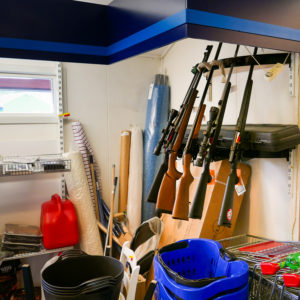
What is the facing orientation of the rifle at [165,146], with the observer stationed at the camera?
facing to the right of the viewer

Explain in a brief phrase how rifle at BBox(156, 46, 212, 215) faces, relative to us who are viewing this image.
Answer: facing to the right of the viewer

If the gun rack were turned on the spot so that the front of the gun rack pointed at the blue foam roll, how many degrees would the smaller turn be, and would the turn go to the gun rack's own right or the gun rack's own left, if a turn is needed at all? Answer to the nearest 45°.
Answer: approximately 90° to the gun rack's own right
